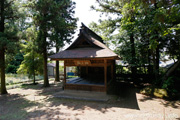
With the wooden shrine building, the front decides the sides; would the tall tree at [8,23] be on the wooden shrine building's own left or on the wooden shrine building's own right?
on the wooden shrine building's own right

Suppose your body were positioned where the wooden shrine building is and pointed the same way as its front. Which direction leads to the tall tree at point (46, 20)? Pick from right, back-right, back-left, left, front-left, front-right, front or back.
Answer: back-right

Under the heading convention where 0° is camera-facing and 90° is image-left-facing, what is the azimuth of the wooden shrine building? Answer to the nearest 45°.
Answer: approximately 0°

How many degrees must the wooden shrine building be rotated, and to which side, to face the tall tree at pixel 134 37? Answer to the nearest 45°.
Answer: approximately 135° to its left

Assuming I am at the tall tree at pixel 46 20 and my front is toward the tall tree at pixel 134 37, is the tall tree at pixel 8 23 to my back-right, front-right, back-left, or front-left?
back-right
